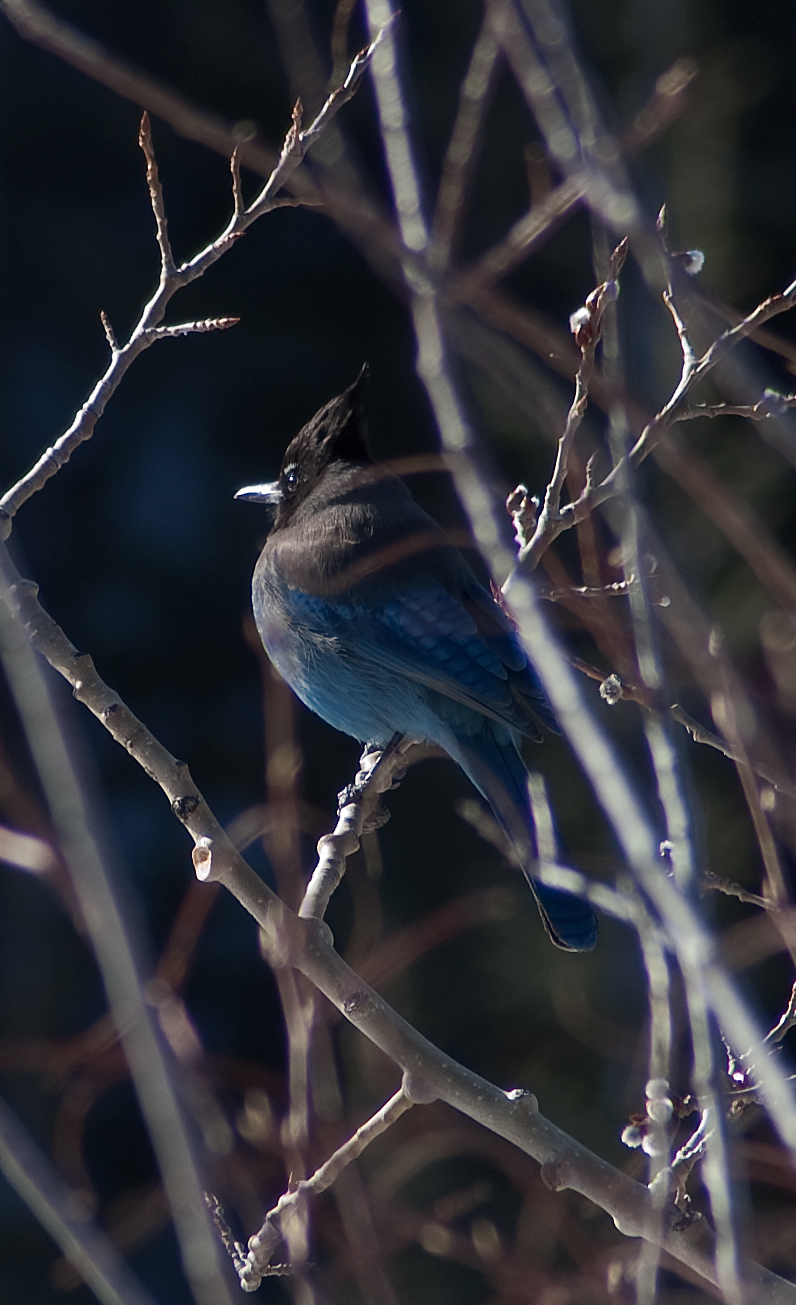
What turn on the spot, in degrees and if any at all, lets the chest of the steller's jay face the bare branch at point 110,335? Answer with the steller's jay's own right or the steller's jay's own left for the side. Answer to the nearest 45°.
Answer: approximately 90° to the steller's jay's own left

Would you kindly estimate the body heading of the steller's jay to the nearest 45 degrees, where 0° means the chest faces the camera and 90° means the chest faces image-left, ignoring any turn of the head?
approximately 90°

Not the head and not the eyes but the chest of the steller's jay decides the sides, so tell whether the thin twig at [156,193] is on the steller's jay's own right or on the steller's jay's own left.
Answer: on the steller's jay's own left

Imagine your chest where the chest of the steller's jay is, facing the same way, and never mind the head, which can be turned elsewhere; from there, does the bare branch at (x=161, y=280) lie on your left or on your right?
on your left
